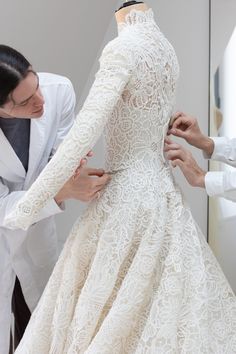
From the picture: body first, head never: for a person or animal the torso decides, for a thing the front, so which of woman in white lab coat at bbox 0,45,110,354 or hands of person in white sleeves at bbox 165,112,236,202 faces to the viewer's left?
hands of person in white sleeves at bbox 165,112,236,202

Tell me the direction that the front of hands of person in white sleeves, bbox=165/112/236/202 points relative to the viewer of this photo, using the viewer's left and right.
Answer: facing to the left of the viewer

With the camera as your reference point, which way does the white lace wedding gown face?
facing away from the viewer and to the left of the viewer

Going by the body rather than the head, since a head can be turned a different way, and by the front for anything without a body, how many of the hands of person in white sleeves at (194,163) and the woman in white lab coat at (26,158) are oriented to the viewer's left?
1
